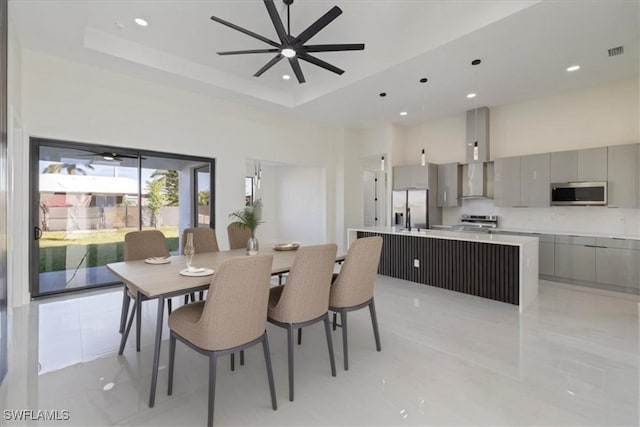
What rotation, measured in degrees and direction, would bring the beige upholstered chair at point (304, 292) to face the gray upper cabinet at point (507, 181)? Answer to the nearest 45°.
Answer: approximately 90° to its right

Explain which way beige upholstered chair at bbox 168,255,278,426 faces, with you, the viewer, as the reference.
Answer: facing away from the viewer and to the left of the viewer

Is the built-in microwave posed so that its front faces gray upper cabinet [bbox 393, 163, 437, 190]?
no

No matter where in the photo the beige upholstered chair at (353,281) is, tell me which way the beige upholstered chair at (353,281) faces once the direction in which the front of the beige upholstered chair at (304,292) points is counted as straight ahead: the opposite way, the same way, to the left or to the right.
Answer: the same way

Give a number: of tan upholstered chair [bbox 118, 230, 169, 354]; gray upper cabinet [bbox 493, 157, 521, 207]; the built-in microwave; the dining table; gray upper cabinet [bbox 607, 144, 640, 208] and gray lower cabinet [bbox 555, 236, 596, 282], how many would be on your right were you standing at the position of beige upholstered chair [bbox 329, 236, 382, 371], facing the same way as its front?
4

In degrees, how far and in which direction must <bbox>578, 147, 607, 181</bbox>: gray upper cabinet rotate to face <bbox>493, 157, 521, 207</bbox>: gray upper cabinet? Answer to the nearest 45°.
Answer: approximately 90° to its right

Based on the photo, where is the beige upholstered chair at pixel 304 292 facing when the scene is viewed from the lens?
facing away from the viewer and to the left of the viewer

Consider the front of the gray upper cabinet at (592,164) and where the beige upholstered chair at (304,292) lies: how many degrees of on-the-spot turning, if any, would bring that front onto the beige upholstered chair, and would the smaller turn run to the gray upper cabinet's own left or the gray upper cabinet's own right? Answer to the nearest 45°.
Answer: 0° — it already faces it

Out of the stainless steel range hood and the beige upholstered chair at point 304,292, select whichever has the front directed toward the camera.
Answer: the stainless steel range hood

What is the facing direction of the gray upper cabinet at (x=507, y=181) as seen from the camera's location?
facing the viewer

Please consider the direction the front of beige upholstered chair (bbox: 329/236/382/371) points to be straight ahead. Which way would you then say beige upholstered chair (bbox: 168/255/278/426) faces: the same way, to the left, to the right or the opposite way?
the same way

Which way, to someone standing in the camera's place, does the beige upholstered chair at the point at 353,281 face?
facing away from the viewer and to the left of the viewer

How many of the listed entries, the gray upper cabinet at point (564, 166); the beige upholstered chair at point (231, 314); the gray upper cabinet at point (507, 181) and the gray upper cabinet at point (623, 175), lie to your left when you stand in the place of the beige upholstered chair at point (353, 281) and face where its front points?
1

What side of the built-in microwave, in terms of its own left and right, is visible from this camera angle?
front
